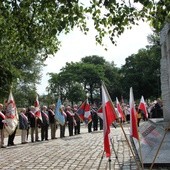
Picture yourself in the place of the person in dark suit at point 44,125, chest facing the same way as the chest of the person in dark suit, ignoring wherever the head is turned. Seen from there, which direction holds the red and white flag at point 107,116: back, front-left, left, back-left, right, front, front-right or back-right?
front-right

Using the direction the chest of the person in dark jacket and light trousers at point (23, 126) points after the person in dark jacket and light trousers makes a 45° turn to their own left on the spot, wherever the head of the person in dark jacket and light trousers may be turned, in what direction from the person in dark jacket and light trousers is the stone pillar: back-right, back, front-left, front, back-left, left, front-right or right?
front-right

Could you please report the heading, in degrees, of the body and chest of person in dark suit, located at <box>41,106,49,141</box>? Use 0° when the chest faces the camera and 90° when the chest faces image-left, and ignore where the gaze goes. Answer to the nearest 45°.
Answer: approximately 315°

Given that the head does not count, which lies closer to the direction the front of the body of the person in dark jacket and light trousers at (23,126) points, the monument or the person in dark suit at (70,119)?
the monument

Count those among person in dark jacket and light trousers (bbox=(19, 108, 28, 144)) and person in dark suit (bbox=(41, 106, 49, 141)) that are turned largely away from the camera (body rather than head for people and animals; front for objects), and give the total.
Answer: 0

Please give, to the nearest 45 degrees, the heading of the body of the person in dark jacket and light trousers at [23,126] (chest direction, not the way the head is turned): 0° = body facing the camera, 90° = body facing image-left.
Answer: approximately 315°

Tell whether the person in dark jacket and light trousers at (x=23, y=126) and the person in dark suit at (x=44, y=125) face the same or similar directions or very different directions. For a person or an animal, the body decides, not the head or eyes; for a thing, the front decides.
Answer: same or similar directions

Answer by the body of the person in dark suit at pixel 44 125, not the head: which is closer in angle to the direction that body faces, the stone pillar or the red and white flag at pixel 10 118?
the stone pillar

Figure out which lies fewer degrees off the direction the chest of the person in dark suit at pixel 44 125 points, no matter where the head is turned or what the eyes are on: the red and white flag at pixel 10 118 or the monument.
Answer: the monument

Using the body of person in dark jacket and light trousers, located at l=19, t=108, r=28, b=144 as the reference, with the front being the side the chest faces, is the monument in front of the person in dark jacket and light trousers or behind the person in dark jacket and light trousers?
in front
